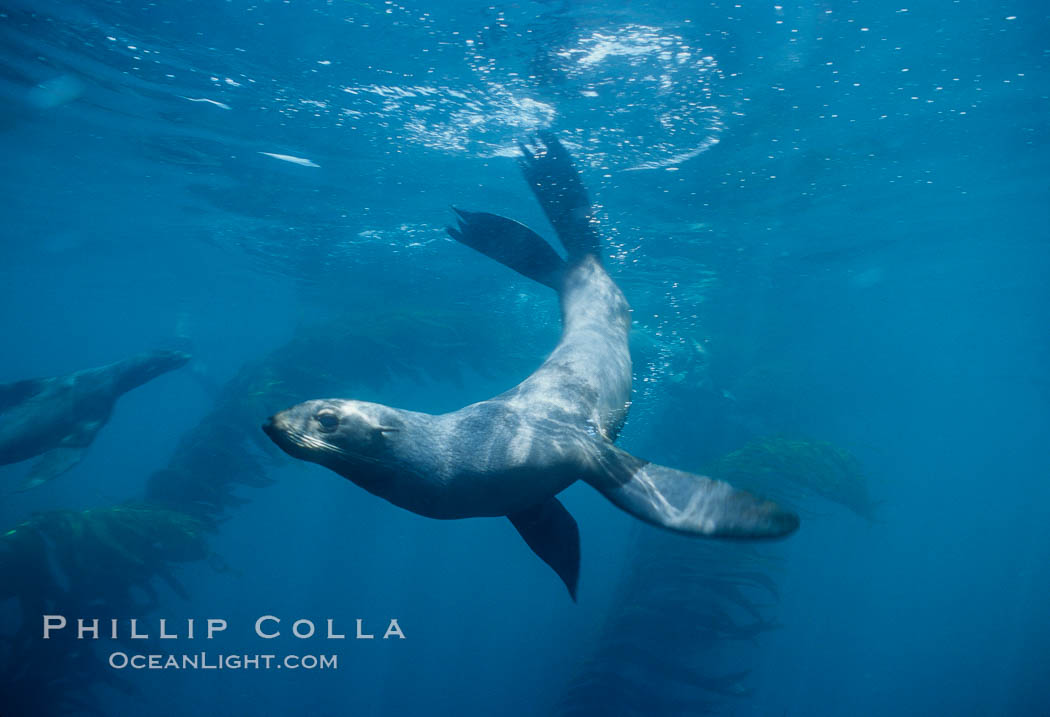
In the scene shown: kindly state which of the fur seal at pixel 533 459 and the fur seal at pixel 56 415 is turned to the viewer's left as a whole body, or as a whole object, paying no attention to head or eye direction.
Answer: the fur seal at pixel 533 459

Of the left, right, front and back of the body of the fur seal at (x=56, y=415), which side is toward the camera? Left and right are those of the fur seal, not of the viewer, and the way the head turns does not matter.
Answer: right

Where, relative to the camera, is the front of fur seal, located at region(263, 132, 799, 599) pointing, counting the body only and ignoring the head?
to the viewer's left

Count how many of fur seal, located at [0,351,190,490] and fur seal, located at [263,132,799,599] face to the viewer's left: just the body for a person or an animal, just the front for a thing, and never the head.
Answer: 1

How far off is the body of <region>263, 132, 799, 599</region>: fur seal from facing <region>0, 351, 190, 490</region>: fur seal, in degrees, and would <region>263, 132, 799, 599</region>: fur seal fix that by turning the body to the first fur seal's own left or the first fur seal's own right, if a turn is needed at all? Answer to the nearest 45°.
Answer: approximately 45° to the first fur seal's own right

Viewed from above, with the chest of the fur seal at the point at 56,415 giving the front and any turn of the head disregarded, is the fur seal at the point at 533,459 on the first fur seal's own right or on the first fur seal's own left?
on the first fur seal's own right
